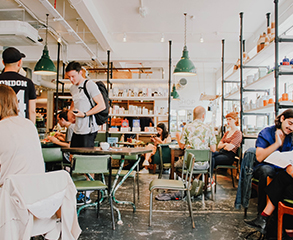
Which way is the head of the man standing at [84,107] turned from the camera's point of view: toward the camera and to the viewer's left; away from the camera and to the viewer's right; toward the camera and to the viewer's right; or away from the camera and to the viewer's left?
toward the camera and to the viewer's left

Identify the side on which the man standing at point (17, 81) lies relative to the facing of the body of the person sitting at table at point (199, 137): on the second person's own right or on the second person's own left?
on the second person's own left

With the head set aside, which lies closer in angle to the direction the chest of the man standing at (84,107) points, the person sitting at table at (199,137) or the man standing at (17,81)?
the man standing

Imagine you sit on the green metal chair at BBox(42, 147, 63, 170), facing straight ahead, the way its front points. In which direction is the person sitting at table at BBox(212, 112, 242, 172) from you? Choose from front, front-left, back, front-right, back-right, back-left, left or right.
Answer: right

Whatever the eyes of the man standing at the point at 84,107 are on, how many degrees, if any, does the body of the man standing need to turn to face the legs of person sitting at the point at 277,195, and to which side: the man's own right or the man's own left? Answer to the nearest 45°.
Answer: approximately 90° to the man's own left

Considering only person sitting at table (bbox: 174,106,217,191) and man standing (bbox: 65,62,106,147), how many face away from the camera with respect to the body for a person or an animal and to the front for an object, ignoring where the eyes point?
1

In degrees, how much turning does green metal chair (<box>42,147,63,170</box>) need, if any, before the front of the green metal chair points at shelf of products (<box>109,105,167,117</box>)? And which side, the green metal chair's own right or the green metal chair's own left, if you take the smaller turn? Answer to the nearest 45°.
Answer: approximately 45° to the green metal chair's own right

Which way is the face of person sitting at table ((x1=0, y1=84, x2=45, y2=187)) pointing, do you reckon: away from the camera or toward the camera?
away from the camera

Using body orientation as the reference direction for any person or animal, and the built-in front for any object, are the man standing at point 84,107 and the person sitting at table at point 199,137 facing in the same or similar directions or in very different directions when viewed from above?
very different directions

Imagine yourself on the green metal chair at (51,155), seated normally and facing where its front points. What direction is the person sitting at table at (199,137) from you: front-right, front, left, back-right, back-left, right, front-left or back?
right

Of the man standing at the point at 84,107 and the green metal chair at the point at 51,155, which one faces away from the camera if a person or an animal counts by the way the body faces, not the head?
the green metal chair

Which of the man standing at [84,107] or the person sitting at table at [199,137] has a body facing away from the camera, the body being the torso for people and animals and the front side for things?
the person sitting at table

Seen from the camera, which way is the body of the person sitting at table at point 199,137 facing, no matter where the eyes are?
away from the camera

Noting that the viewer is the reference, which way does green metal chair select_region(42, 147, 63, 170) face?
facing away from the viewer

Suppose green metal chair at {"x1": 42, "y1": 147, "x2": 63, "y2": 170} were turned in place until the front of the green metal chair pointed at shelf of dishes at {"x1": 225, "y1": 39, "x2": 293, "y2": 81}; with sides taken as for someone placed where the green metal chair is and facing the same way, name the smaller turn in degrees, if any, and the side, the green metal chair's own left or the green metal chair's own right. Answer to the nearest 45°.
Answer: approximately 90° to the green metal chair's own right

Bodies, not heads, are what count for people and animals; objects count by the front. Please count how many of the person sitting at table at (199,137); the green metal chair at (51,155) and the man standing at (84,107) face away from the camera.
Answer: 2
